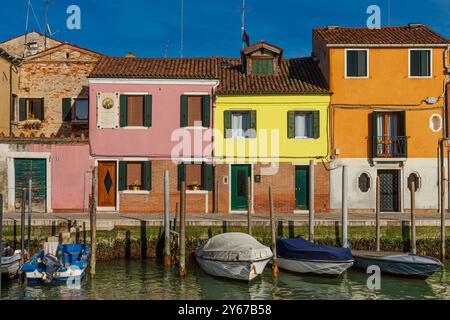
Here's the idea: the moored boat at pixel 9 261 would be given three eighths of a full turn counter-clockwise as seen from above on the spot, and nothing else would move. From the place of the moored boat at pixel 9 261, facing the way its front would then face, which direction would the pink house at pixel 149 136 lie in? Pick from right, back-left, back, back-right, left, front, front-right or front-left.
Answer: front-right

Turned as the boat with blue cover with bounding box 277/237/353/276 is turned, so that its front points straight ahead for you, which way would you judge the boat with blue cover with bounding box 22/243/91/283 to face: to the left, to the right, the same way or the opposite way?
to the left

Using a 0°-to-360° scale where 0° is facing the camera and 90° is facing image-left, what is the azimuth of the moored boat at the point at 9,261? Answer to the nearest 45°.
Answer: approximately 315°

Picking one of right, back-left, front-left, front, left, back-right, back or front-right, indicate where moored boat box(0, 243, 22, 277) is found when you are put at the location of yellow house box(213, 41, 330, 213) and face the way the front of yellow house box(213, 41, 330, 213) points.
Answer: front-right
